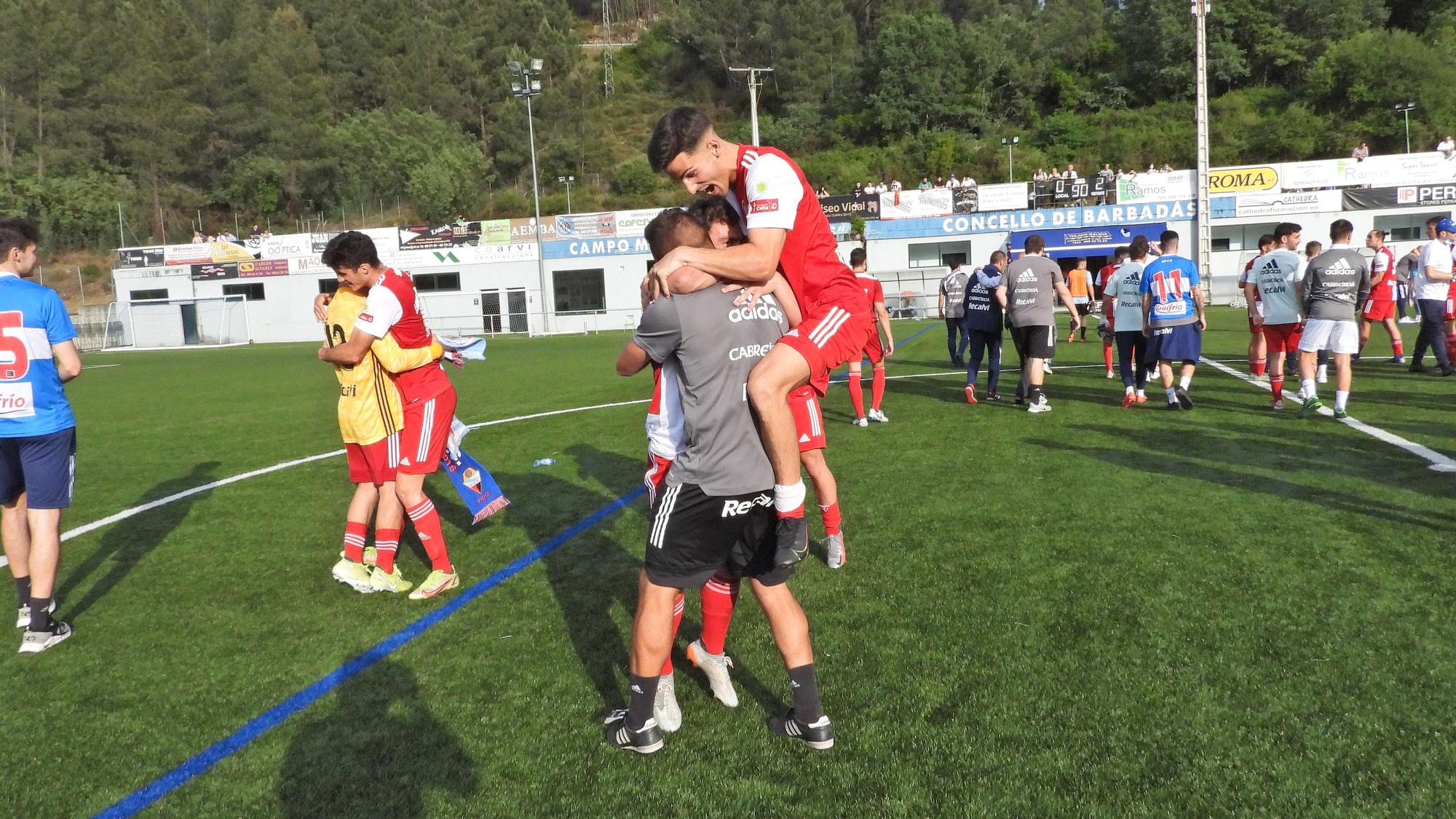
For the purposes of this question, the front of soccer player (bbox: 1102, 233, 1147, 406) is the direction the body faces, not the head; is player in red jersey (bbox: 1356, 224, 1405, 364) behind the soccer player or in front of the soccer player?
in front

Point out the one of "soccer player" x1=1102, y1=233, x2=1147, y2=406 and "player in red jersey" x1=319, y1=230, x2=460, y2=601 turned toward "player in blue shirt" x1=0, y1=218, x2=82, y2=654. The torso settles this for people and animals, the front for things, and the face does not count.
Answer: the player in red jersey

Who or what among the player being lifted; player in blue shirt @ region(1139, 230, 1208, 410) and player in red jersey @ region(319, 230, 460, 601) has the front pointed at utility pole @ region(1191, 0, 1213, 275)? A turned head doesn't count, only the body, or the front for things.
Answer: the player in blue shirt

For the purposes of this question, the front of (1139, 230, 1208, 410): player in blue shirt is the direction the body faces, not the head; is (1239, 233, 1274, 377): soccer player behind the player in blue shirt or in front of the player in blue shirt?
in front

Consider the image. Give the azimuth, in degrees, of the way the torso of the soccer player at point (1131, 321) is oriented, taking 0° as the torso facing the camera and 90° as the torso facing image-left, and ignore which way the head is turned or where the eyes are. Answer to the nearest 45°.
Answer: approximately 180°

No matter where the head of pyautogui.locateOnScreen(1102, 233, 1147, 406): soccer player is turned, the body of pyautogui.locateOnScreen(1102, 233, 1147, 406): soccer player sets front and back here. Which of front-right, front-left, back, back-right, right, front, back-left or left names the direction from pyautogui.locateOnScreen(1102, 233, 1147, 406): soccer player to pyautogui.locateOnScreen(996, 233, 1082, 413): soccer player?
back-left

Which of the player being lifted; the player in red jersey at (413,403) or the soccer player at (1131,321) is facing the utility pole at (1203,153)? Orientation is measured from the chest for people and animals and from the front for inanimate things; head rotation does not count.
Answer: the soccer player

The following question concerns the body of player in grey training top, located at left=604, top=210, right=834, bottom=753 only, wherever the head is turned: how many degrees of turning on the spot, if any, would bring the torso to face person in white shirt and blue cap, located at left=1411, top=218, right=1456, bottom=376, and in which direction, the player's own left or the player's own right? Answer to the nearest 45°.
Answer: approximately 90° to the player's own right

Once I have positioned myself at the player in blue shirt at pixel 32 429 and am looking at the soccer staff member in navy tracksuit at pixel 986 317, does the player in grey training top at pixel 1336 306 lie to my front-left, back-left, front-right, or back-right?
front-right

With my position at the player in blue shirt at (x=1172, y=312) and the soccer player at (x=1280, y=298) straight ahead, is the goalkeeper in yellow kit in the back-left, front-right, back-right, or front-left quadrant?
back-right

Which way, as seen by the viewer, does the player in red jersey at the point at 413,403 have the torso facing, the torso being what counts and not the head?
to the viewer's left
